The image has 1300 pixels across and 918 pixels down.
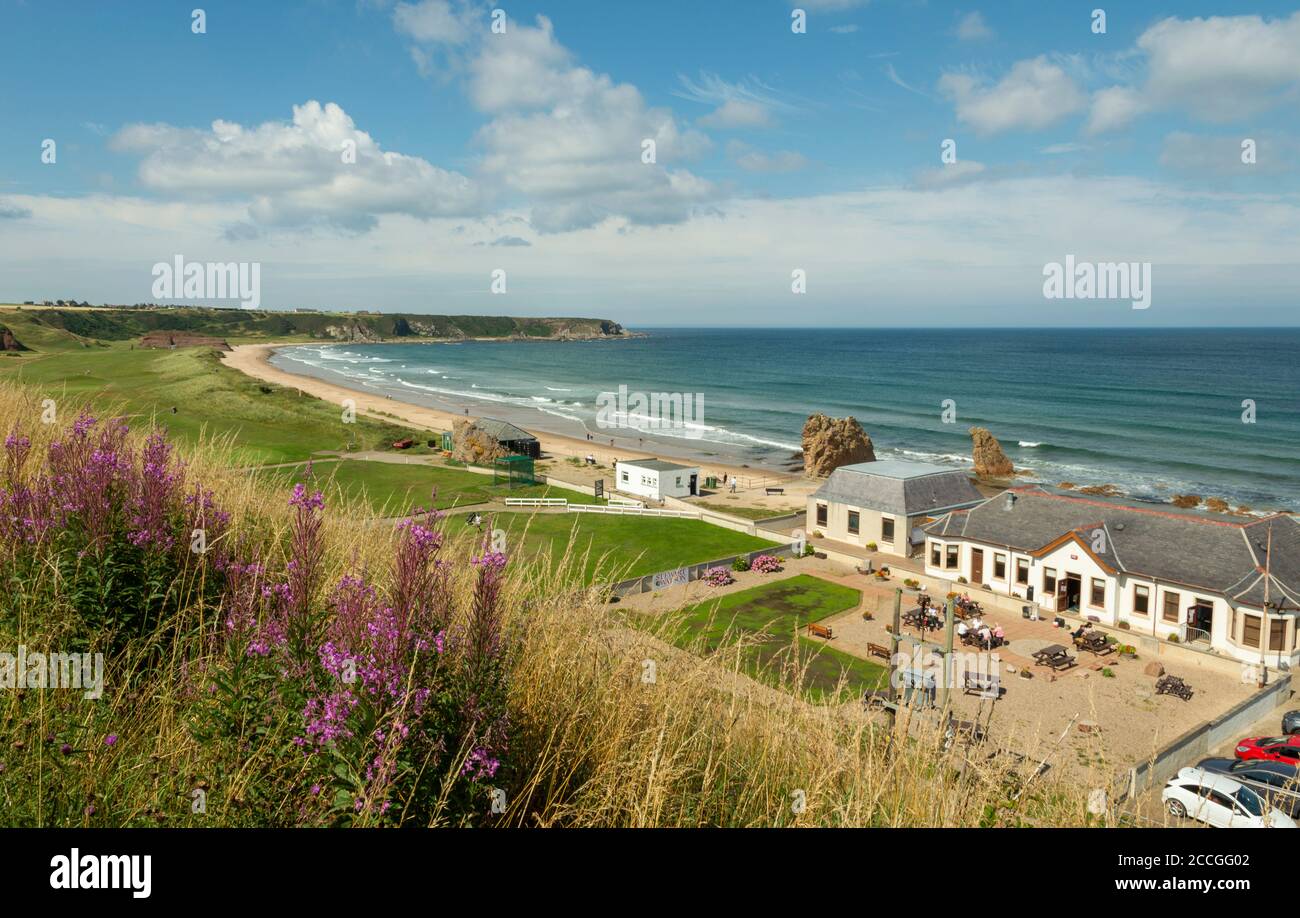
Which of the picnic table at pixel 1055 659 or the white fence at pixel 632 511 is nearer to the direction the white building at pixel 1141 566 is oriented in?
the picnic table

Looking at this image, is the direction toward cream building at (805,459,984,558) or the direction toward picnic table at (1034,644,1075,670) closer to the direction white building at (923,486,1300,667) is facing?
the picnic table

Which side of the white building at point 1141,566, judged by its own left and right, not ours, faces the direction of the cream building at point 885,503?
right

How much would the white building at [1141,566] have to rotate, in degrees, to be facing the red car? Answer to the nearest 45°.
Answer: approximately 45° to its left

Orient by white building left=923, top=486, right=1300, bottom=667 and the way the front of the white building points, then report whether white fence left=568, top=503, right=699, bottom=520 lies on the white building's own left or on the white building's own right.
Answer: on the white building's own right

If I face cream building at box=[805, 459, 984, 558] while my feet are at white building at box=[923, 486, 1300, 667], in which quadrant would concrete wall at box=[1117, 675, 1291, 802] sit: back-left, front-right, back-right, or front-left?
back-left

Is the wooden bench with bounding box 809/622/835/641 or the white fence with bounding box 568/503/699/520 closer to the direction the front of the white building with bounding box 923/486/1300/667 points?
the wooden bench

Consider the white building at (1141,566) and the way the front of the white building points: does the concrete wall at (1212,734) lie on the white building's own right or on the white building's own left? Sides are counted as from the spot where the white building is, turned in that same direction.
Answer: on the white building's own left

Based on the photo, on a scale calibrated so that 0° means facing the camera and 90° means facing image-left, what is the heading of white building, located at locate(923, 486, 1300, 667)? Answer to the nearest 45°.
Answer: approximately 45°
